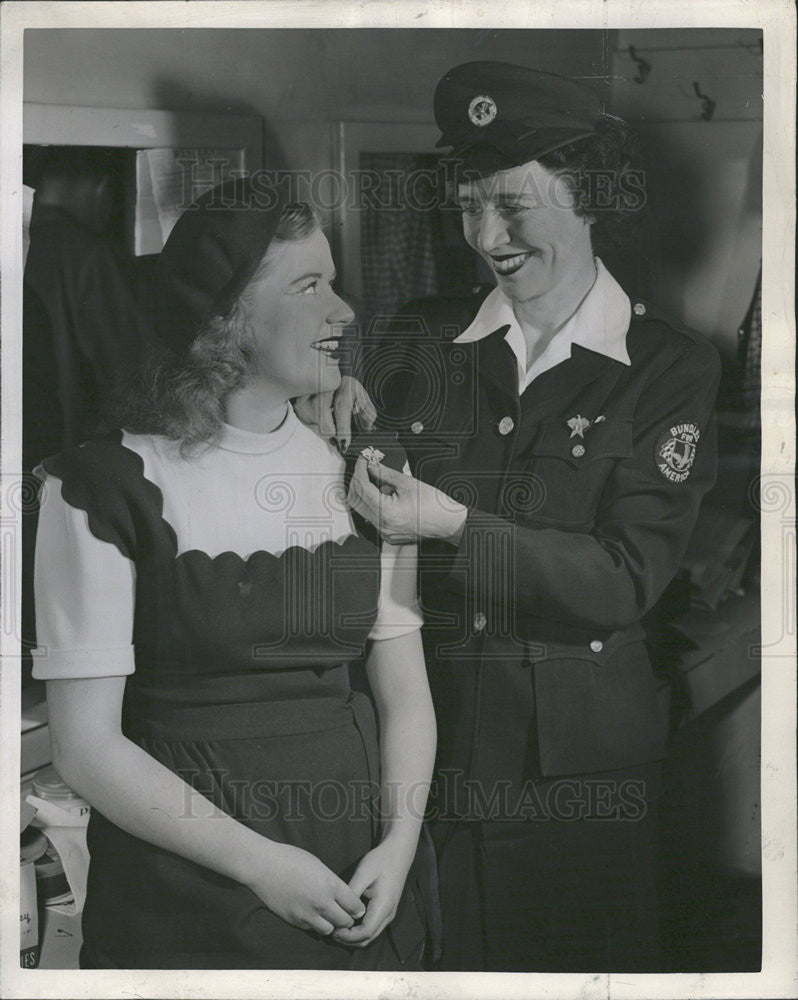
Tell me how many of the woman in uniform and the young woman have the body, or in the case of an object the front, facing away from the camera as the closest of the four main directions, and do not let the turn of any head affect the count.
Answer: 0

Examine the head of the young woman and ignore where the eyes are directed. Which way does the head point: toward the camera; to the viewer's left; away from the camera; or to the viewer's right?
to the viewer's right

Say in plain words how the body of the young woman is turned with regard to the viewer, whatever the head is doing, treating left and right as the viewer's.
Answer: facing the viewer and to the right of the viewer

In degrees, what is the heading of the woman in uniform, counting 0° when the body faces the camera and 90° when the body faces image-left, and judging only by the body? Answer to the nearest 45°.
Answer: approximately 45°

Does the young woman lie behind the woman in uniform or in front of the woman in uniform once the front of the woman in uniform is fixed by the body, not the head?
in front

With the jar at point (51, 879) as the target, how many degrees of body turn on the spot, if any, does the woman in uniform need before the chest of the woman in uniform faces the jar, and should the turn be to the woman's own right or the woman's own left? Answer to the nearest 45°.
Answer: approximately 45° to the woman's own right

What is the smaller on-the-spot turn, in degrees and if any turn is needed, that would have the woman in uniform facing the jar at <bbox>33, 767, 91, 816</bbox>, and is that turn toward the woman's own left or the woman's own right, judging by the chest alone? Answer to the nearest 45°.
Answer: approximately 45° to the woman's own right
